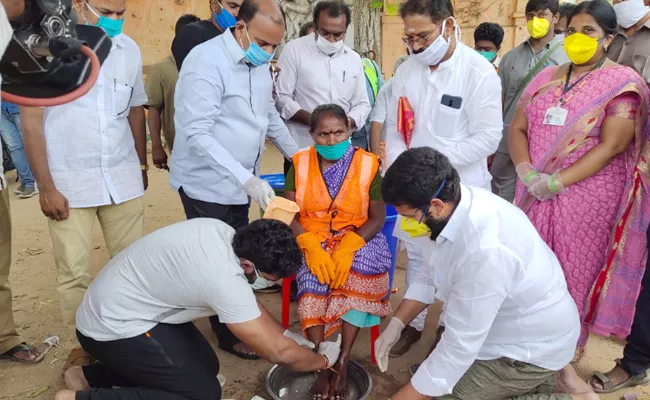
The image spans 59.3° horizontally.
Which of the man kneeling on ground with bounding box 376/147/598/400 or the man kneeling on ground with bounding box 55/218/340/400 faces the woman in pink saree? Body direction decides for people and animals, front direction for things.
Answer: the man kneeling on ground with bounding box 55/218/340/400

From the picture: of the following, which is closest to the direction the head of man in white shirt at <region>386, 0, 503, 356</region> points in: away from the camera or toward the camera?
toward the camera

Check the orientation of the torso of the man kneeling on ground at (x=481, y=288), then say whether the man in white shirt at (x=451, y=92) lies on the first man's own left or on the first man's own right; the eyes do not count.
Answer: on the first man's own right

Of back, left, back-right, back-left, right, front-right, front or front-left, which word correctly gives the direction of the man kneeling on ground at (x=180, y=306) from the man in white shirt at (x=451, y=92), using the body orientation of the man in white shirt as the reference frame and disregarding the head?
front

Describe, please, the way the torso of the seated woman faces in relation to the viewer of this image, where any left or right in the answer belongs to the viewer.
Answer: facing the viewer

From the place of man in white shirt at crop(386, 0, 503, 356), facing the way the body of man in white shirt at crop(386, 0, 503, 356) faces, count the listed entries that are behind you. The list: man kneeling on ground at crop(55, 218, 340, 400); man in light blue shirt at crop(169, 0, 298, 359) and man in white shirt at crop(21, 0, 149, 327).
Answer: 0

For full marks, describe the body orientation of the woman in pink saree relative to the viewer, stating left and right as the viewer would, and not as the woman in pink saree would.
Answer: facing the viewer and to the left of the viewer

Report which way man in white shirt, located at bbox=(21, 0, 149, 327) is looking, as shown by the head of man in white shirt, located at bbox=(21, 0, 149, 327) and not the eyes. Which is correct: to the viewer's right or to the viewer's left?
to the viewer's right

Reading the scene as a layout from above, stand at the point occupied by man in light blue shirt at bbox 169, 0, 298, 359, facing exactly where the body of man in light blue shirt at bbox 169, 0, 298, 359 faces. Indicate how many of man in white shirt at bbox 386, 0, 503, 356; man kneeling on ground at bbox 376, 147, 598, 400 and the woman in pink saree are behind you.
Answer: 0

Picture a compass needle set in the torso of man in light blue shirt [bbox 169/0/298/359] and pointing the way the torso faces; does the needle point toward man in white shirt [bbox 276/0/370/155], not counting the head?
no

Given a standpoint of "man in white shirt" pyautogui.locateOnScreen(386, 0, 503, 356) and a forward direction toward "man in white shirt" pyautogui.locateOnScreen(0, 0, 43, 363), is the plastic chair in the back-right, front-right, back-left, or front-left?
front-left

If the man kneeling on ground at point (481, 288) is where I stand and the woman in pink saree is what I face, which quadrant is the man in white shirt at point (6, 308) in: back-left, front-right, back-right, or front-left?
back-left

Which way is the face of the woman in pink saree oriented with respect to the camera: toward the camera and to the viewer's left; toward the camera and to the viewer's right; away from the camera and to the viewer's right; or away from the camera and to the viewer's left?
toward the camera and to the viewer's left

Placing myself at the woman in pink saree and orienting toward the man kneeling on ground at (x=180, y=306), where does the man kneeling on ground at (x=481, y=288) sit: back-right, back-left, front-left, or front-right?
front-left

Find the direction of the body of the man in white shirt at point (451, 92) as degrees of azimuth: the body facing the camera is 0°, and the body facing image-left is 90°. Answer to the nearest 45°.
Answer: approximately 45°

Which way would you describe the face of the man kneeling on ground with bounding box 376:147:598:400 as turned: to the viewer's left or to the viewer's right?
to the viewer's left

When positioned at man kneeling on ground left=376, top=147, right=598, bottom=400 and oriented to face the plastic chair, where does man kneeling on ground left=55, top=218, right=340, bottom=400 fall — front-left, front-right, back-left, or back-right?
front-left

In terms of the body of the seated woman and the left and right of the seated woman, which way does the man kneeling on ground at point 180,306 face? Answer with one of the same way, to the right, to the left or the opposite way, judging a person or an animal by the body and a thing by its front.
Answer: to the left

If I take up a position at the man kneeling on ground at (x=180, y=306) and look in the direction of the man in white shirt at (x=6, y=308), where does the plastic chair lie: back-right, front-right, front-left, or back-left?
back-right

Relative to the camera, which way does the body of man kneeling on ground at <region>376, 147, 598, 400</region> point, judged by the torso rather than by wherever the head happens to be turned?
to the viewer's left

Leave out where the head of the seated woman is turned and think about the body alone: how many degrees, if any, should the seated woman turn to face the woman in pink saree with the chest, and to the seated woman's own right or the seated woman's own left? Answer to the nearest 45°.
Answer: approximately 90° to the seated woman's own left
